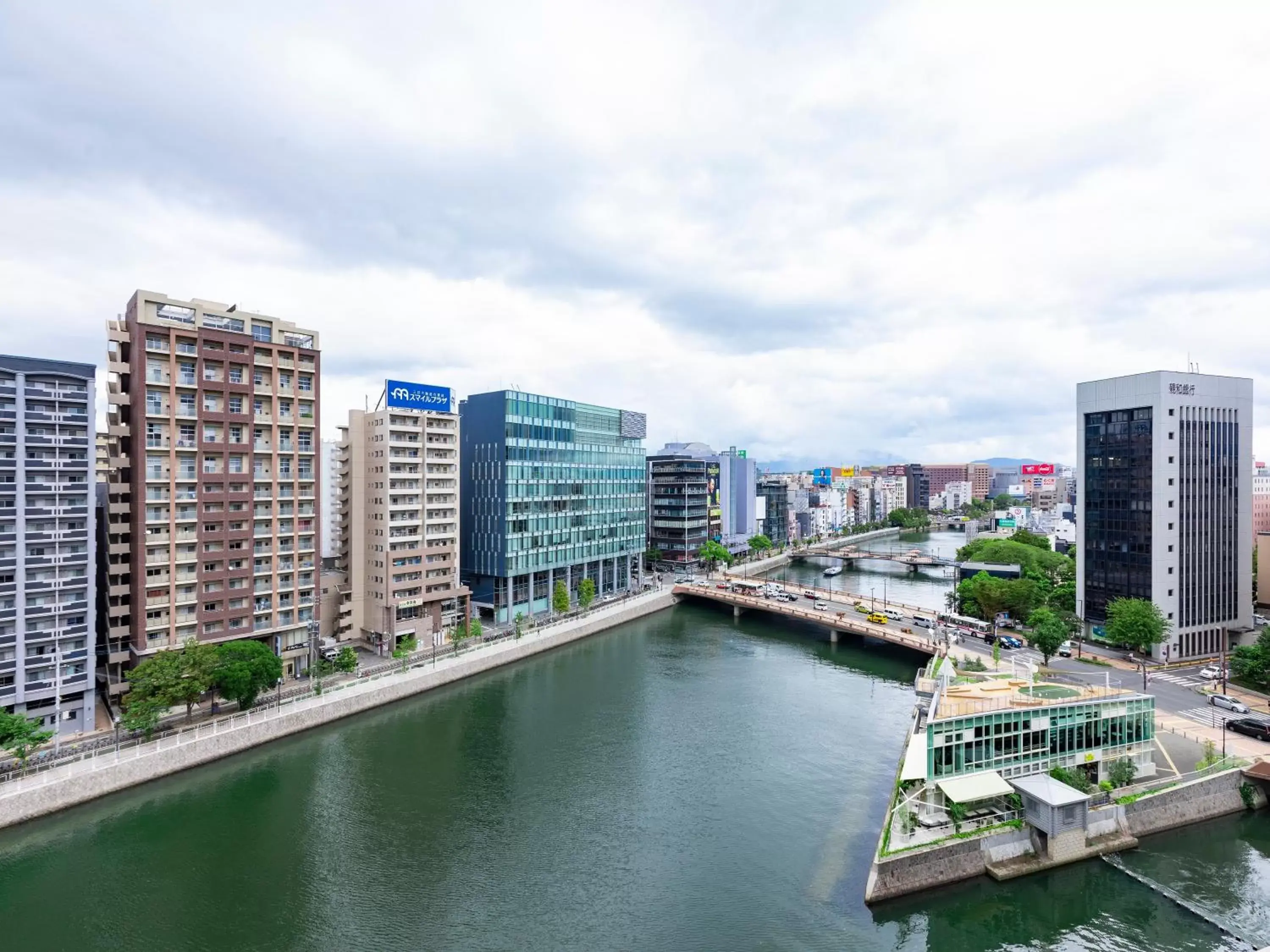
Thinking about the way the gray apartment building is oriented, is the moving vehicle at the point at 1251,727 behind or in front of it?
in front

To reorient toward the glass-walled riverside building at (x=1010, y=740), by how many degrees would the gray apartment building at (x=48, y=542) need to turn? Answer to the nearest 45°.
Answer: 0° — it already faces it

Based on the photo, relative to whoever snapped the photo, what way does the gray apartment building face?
facing the viewer and to the right of the viewer

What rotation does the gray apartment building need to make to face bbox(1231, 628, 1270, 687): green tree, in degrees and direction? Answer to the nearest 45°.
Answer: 0° — it already faces it

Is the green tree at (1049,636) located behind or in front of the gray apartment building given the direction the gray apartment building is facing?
in front

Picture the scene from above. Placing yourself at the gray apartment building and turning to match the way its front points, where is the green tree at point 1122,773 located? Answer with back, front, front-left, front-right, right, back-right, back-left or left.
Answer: front

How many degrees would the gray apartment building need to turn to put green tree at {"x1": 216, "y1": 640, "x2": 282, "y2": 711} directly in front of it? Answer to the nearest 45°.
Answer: approximately 45° to its left
